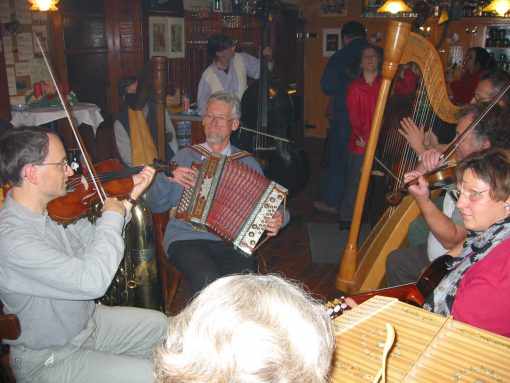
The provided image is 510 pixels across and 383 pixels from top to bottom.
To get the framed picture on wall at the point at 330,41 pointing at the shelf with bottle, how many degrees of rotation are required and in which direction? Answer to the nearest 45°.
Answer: approximately 90° to its left

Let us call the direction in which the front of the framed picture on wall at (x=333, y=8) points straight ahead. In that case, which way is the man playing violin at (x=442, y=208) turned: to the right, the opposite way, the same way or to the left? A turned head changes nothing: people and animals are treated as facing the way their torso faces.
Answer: to the right

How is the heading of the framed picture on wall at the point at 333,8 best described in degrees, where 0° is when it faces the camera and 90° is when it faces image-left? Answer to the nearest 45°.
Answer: approximately 0°

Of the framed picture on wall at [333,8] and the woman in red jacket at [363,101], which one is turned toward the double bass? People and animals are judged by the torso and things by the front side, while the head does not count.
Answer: the framed picture on wall

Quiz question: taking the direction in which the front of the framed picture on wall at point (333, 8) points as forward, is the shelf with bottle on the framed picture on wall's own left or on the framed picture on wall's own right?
on the framed picture on wall's own left
